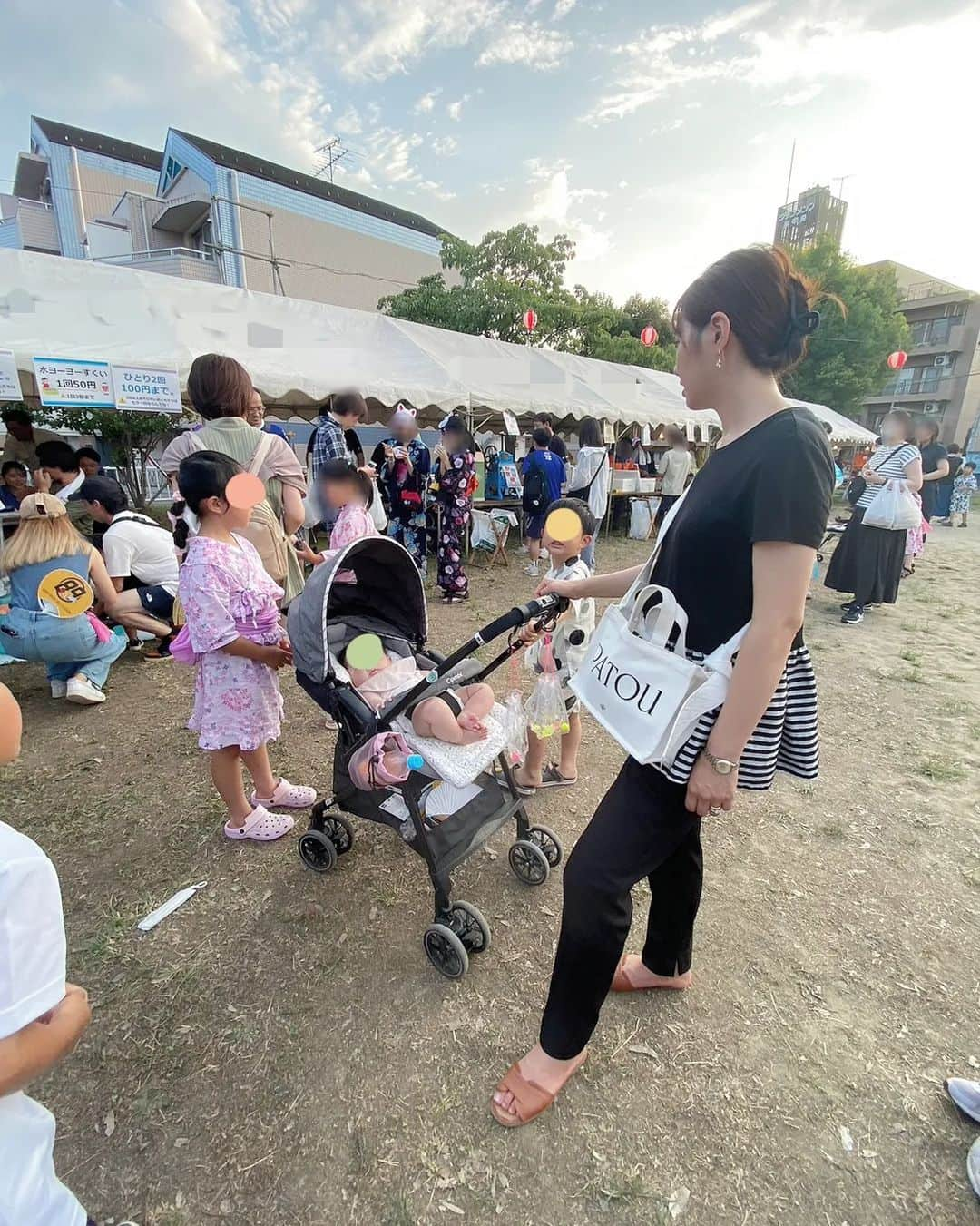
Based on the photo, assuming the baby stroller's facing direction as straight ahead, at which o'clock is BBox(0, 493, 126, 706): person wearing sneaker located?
The person wearing sneaker is roughly at 6 o'clock from the baby stroller.

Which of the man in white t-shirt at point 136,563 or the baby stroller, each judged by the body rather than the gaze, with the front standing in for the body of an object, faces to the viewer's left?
the man in white t-shirt

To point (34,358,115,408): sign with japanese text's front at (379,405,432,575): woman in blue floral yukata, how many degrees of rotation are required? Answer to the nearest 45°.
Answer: approximately 90° to its left

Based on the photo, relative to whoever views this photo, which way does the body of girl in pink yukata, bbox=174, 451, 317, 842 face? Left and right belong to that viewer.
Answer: facing to the right of the viewer

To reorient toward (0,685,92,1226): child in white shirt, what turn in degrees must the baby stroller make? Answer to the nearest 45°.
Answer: approximately 45° to its right

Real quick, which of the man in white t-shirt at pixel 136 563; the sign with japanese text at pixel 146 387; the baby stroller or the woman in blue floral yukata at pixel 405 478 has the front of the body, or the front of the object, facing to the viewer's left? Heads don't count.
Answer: the man in white t-shirt

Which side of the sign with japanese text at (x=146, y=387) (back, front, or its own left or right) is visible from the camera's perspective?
front

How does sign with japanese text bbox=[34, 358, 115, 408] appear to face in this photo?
toward the camera

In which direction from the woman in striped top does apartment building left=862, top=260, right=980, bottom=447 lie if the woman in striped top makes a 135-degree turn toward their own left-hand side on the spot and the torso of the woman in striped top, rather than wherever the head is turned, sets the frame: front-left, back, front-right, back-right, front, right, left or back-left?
left

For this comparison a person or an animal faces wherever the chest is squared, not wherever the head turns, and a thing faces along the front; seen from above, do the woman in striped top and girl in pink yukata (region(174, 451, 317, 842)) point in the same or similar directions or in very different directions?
very different directions

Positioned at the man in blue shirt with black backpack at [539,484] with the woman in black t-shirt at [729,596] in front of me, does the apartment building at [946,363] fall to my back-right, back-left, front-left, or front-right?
back-left

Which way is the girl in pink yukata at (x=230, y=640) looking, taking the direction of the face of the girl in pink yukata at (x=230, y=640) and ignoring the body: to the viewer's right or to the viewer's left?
to the viewer's right

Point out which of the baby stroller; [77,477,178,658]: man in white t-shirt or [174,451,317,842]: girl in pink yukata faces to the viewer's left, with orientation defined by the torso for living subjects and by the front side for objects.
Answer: the man in white t-shirt

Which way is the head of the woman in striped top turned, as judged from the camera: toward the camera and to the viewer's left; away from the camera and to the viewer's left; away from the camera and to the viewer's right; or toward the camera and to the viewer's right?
toward the camera and to the viewer's left
